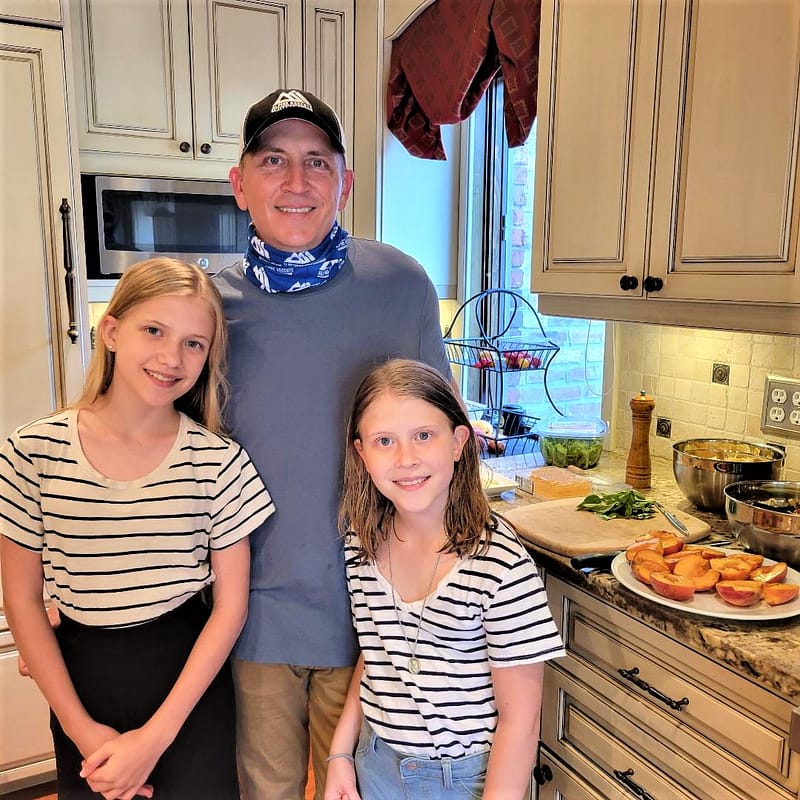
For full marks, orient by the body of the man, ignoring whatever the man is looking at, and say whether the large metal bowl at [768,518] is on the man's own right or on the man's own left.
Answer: on the man's own left

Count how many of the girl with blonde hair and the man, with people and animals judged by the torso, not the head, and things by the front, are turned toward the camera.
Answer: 2

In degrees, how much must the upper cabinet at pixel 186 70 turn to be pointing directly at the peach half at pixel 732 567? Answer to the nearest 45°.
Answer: approximately 45° to its left

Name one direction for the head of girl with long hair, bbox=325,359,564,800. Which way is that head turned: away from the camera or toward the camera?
toward the camera

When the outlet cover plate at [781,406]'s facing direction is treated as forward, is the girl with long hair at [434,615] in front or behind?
in front

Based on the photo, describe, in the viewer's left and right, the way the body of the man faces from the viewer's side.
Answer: facing the viewer

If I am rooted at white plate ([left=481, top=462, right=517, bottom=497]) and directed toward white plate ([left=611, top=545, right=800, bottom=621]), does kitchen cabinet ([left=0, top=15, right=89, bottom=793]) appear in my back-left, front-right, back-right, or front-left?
back-right

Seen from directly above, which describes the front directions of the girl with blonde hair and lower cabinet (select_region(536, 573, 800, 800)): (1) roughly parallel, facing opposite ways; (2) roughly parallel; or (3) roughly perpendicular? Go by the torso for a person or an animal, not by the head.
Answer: roughly perpendicular

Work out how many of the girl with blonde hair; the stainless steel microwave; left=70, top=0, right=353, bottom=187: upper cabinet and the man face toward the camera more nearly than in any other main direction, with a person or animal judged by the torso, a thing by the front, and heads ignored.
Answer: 4

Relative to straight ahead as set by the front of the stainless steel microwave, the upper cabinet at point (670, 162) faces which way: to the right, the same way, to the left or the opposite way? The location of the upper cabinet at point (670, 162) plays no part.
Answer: to the right

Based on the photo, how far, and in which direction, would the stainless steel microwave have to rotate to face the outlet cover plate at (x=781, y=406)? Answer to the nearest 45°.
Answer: approximately 45° to its left

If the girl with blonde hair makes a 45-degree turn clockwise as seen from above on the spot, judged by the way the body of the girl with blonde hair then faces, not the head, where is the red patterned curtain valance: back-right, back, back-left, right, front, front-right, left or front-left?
back

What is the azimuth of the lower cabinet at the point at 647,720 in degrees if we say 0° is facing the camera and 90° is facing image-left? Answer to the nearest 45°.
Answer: approximately 45°

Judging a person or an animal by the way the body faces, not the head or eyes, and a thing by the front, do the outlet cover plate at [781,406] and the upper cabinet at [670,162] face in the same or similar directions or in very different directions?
same or similar directions

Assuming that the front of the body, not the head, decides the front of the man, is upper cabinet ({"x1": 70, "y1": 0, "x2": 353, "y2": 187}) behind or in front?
behind

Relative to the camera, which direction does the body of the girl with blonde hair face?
toward the camera
